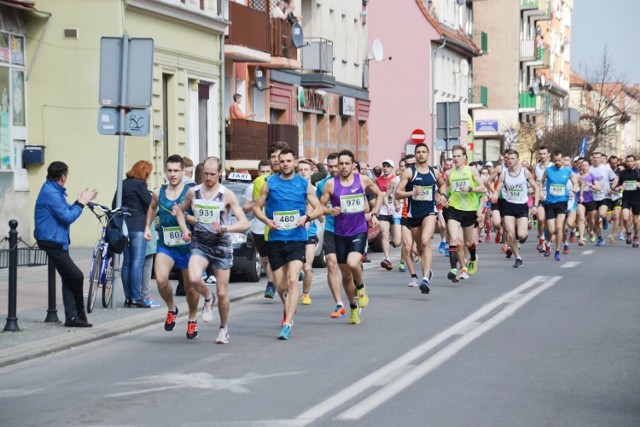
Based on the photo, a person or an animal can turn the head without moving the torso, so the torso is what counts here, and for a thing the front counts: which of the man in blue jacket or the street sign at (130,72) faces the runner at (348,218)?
the man in blue jacket

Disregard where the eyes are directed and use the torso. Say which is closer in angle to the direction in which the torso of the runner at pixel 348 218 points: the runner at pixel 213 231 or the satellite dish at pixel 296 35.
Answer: the runner

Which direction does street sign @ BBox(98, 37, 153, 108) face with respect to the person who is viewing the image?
facing away from the viewer

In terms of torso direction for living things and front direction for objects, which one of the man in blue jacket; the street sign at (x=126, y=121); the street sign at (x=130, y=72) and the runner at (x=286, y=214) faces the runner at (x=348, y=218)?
the man in blue jacket

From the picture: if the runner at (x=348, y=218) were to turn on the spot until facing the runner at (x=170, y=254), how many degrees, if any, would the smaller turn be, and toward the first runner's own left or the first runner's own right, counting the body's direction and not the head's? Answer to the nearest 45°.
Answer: approximately 45° to the first runner's own right

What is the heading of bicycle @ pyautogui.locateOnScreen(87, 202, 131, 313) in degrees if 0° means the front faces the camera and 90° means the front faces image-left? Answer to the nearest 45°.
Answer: approximately 0°

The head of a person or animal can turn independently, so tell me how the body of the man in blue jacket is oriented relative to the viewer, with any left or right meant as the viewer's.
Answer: facing to the right of the viewer
